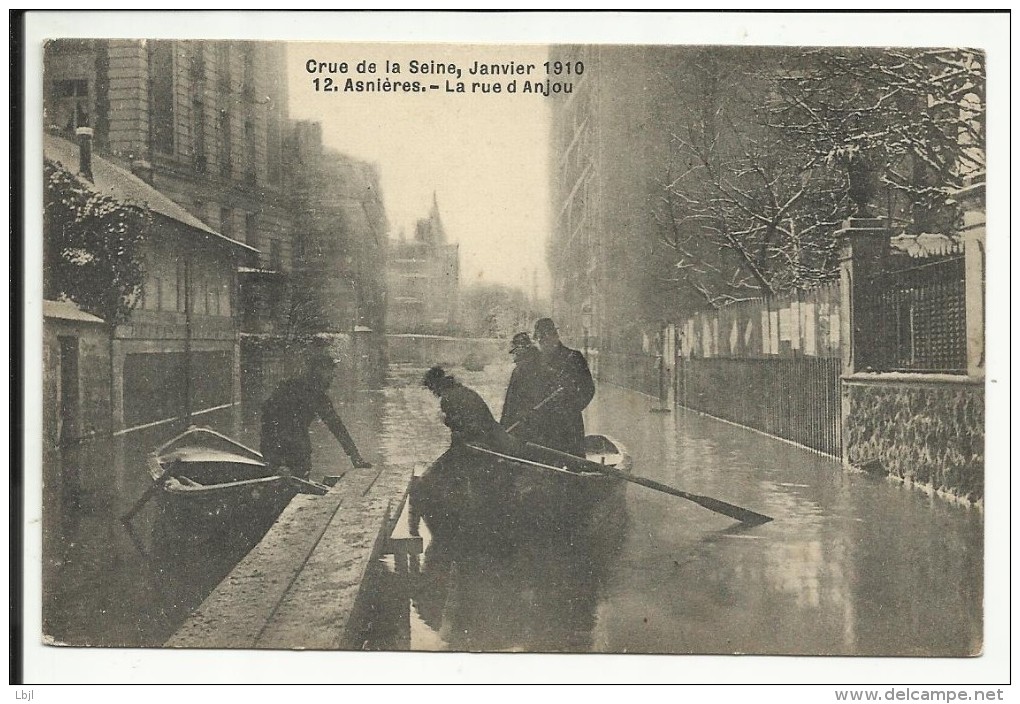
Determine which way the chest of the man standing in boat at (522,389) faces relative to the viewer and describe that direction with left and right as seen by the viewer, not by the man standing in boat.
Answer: facing to the left of the viewer

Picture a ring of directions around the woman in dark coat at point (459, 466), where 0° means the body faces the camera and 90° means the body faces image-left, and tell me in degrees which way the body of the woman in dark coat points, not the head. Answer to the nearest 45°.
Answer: approximately 90°

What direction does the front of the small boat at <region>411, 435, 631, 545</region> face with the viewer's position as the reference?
facing the viewer and to the left of the viewer

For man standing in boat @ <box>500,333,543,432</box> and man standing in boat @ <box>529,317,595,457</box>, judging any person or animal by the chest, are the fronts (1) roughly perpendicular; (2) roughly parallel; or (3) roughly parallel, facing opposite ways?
roughly parallel

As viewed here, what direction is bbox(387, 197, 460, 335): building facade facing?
toward the camera

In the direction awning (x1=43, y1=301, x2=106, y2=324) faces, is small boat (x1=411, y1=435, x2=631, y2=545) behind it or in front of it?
in front
